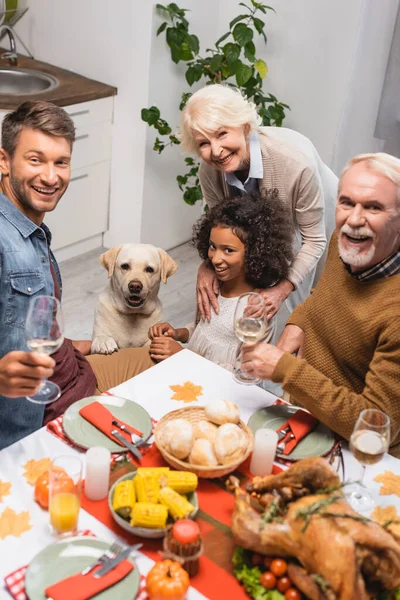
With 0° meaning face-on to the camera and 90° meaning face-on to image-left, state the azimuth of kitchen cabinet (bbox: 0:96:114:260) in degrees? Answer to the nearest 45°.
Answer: approximately 315°

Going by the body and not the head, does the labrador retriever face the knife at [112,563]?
yes

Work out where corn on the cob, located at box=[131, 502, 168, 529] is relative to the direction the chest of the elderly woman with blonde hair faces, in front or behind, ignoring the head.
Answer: in front

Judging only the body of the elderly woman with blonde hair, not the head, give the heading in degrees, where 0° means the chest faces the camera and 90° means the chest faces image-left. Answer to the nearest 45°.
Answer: approximately 45°

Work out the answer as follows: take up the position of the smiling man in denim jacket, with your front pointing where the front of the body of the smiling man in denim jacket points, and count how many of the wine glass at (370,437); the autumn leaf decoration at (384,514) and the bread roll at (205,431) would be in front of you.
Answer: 3

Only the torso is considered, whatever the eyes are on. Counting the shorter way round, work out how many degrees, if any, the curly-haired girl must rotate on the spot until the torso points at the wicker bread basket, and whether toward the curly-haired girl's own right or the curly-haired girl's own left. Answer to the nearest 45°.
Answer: approximately 45° to the curly-haired girl's own left

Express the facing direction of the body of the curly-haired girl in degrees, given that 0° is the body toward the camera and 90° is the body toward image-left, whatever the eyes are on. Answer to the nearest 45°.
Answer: approximately 45°

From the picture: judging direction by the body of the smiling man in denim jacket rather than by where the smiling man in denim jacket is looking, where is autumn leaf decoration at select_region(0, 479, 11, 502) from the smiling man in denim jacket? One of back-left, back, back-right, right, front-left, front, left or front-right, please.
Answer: front-right

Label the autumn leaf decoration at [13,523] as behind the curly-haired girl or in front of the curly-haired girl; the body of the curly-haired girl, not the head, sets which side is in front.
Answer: in front

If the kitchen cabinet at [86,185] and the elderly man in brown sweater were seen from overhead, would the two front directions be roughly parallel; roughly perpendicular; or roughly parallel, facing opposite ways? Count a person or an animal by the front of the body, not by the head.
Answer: roughly perpendicular

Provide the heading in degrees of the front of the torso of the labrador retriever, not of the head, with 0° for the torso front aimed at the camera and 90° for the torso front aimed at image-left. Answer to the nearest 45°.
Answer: approximately 0°

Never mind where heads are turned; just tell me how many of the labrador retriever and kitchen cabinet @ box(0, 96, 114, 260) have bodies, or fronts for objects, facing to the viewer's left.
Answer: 0

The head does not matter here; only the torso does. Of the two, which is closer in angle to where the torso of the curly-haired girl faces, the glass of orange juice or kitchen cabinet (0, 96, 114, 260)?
the glass of orange juice

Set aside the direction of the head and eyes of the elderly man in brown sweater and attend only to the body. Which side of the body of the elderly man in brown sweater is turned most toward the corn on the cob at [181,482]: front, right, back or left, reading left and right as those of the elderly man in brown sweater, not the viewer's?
front

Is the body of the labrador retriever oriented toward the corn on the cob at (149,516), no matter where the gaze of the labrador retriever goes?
yes
